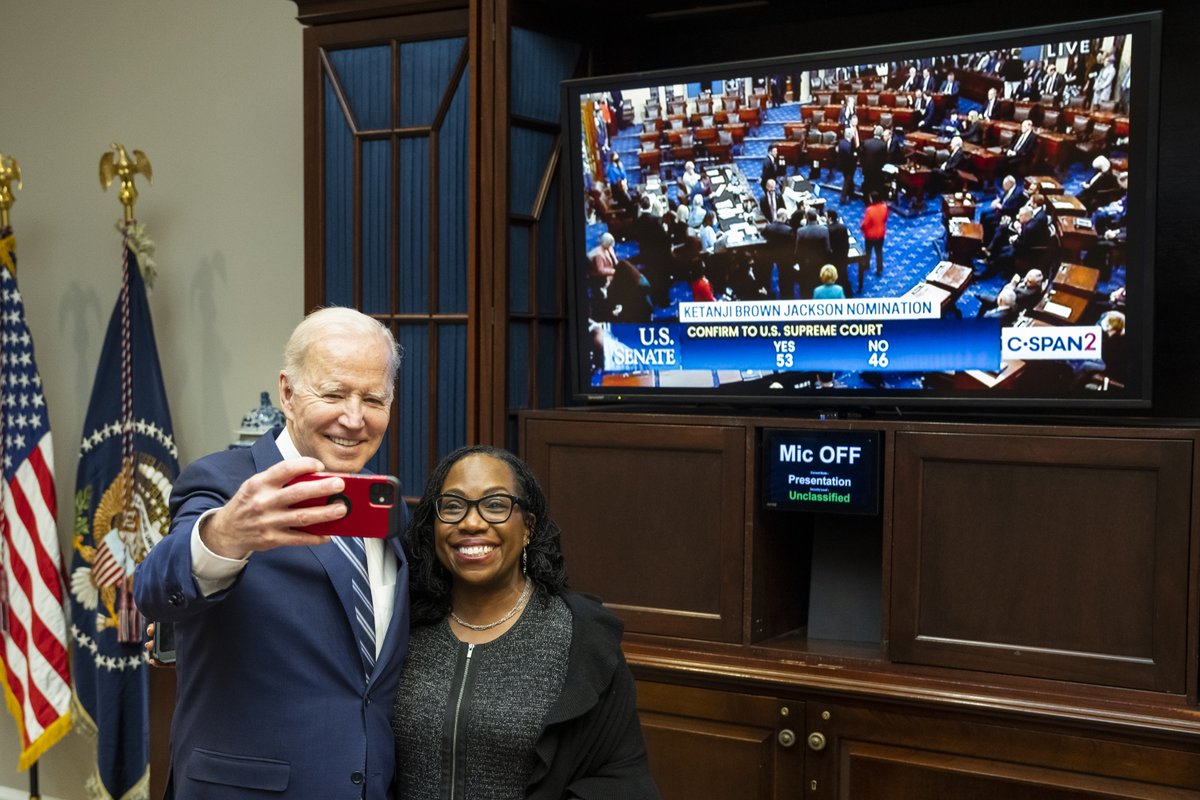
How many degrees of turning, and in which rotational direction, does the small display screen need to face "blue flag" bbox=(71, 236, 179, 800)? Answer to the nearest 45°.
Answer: approximately 90° to its right

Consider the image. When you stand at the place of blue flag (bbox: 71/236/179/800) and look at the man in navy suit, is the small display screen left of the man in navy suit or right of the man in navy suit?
left

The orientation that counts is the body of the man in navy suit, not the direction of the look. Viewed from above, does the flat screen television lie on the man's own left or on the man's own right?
on the man's own left

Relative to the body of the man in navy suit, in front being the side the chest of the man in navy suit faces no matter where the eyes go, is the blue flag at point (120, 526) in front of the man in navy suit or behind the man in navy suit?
behind

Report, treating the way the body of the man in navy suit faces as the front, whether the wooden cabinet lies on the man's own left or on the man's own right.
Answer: on the man's own left

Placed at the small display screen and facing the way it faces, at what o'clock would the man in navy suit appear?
The man in navy suit is roughly at 1 o'clock from the small display screen.

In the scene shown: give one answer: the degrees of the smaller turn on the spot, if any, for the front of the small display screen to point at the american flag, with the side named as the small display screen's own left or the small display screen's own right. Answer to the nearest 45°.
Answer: approximately 90° to the small display screen's own right

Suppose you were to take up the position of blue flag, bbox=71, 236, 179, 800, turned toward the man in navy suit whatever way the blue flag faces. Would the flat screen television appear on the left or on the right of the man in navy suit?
left

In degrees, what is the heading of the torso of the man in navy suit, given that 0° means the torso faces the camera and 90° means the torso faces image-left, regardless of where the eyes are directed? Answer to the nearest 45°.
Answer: approximately 315°

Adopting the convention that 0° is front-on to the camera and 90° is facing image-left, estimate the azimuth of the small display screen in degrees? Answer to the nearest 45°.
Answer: approximately 0°

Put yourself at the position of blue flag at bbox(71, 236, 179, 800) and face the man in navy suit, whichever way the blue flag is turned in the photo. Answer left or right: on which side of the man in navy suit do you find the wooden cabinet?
left
